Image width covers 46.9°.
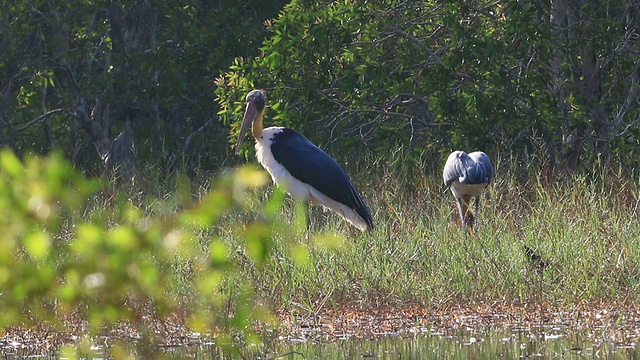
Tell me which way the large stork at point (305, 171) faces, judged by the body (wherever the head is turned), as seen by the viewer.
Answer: to the viewer's left

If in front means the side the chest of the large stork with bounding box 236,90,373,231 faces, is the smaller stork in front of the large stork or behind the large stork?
behind

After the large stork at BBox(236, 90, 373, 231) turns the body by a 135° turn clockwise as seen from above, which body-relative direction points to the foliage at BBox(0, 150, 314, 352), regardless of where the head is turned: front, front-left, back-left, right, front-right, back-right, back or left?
back-right
